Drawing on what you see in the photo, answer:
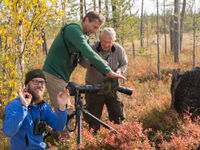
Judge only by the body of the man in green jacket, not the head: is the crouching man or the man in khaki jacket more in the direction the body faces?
the man in khaki jacket

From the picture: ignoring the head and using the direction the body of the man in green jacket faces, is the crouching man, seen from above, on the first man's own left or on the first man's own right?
on the first man's own right

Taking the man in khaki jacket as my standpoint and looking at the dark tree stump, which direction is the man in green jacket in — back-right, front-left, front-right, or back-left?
back-right

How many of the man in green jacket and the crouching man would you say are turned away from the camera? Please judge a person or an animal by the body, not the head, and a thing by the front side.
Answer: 0

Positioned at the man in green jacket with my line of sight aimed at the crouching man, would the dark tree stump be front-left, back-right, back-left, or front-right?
back-left

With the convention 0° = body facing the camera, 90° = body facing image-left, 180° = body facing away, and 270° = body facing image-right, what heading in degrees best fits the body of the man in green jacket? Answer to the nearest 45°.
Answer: approximately 270°

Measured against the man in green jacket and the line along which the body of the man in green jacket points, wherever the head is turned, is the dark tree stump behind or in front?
in front

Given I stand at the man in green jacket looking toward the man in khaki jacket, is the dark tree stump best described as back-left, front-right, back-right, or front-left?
front-right

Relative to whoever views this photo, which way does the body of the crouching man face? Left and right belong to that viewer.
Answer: facing the viewer and to the right of the viewer

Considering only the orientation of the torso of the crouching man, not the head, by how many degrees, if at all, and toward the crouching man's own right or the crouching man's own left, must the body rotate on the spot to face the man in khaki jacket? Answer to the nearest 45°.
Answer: approximately 90° to the crouching man's own left

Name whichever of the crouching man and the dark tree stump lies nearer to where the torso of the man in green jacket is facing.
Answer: the dark tree stump
